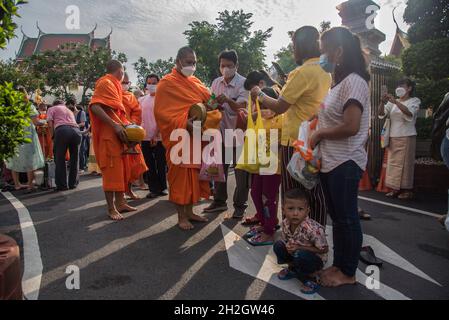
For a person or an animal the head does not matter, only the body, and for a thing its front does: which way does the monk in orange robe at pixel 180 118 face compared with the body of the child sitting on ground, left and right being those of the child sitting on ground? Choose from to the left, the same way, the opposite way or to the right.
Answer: to the left

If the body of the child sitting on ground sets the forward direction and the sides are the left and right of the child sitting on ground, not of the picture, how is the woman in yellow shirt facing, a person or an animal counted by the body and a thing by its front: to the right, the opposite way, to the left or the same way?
to the right

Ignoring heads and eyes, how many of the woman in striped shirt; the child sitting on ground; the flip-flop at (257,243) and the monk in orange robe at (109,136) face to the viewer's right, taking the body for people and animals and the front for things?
1

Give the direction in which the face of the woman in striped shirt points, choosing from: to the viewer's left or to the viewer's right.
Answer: to the viewer's left

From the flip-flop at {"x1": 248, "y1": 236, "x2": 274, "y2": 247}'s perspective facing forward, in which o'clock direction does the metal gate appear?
The metal gate is roughly at 4 o'clock from the flip-flop.

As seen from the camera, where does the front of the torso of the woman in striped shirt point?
to the viewer's left

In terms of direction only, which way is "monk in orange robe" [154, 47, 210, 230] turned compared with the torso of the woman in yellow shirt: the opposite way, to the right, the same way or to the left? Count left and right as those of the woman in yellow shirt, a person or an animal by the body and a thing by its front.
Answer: the opposite way

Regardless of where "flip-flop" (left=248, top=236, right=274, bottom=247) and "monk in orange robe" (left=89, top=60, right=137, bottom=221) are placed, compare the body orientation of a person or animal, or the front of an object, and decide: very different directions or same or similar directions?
very different directions

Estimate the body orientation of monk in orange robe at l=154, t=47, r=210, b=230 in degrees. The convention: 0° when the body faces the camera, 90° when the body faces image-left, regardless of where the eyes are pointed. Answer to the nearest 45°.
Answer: approximately 315°

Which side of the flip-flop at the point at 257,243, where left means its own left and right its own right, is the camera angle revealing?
left

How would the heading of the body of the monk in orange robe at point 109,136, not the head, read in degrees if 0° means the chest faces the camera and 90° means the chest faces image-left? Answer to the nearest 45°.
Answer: approximately 270°
